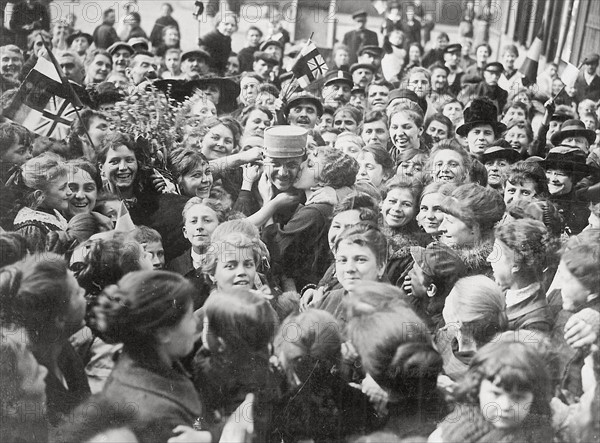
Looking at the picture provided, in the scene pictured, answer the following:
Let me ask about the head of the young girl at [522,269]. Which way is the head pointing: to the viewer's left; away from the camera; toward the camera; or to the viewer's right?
to the viewer's left

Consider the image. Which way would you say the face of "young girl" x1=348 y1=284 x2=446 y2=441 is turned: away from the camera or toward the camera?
away from the camera

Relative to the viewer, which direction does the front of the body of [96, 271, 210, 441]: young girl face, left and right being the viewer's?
facing away from the viewer and to the right of the viewer

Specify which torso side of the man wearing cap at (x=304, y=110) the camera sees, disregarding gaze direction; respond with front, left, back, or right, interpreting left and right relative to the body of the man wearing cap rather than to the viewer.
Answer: front

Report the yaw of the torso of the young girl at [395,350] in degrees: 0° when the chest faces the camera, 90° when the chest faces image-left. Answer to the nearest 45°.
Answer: approximately 135°

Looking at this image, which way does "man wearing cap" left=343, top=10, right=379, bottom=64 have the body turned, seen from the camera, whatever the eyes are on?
toward the camera

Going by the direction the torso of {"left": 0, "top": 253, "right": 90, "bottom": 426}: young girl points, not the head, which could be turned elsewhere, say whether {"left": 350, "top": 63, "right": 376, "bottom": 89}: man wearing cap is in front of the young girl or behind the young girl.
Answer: in front

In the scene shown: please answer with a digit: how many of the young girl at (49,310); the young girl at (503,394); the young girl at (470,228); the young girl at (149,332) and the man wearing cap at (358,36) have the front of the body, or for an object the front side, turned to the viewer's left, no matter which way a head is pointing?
1

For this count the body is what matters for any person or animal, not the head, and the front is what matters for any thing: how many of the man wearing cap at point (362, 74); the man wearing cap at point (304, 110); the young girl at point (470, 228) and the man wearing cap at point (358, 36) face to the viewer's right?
0

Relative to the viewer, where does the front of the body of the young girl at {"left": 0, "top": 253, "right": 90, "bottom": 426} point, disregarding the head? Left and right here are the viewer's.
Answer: facing away from the viewer and to the right of the viewer

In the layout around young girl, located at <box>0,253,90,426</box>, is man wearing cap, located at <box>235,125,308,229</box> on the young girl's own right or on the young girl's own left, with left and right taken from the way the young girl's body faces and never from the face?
on the young girl's own left
